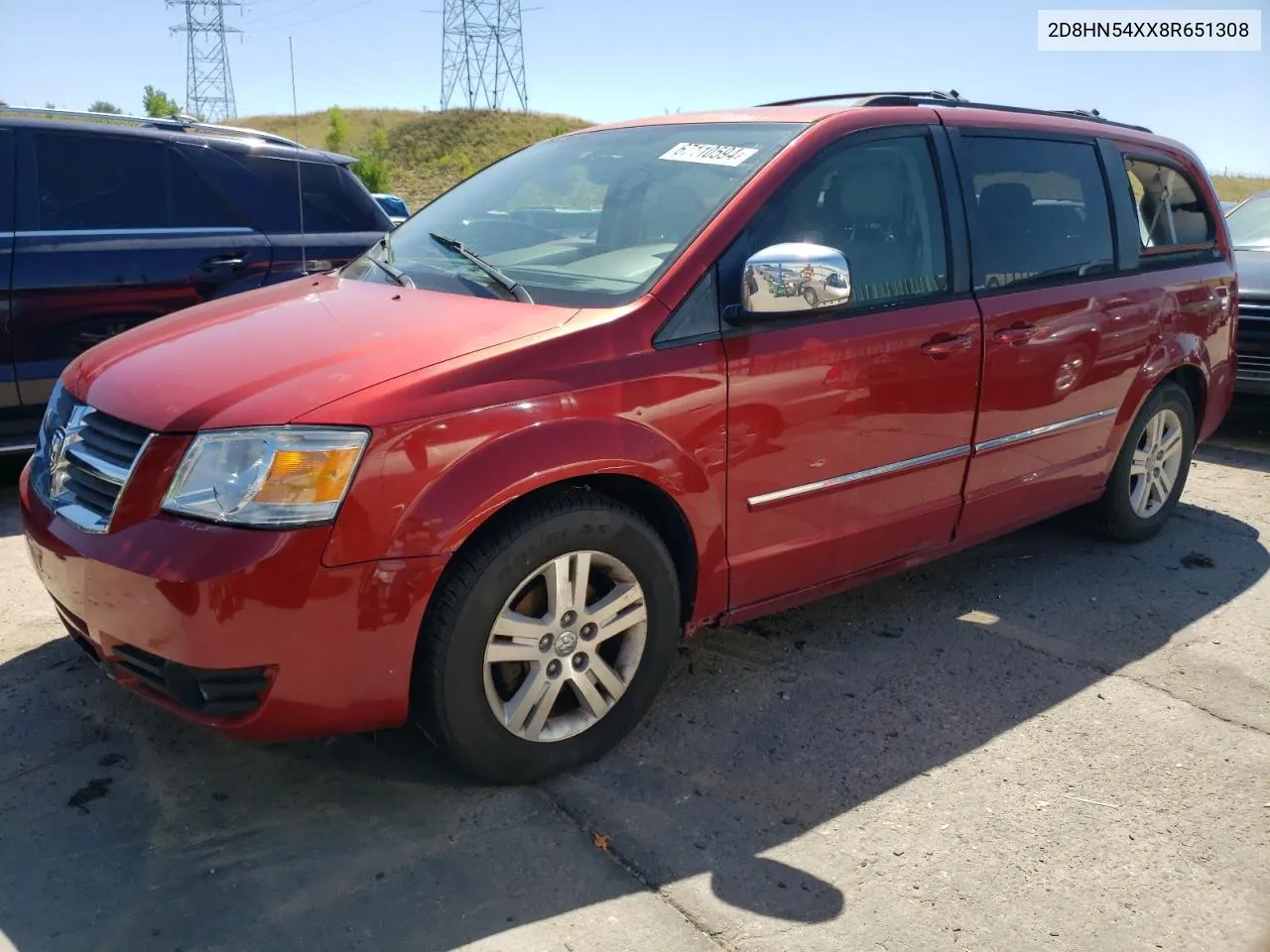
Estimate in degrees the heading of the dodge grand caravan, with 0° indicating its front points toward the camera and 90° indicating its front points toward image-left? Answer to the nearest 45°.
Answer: approximately 45°

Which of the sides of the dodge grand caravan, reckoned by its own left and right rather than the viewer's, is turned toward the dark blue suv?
right

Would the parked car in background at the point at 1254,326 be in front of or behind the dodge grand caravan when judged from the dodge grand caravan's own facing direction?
behind
